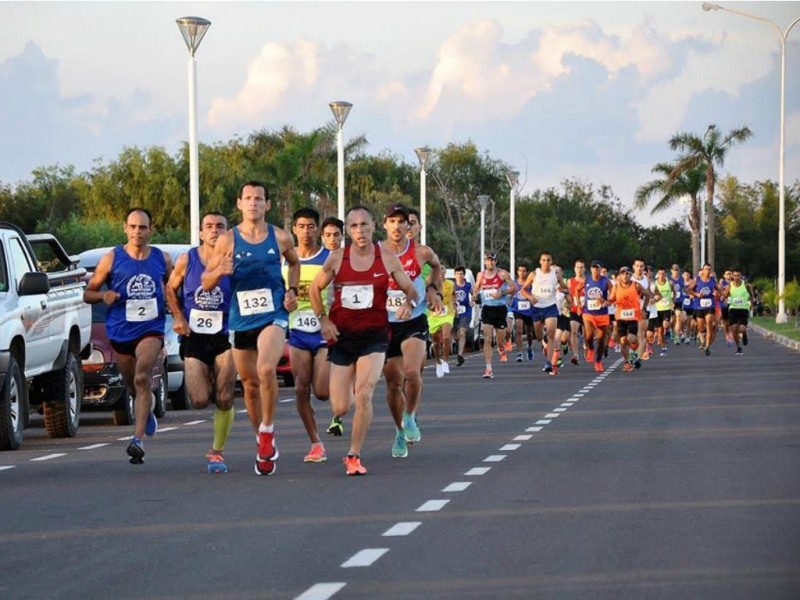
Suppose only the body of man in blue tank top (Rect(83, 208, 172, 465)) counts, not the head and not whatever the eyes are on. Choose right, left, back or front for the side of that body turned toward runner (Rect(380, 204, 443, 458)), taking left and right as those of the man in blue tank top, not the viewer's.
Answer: left

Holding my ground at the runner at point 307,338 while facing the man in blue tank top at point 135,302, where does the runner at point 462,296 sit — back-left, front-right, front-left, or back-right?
back-right

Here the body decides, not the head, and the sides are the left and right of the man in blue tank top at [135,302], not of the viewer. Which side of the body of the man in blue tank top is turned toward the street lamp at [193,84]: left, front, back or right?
back

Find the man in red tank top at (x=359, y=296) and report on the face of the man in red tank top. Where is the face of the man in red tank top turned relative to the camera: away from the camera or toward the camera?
toward the camera

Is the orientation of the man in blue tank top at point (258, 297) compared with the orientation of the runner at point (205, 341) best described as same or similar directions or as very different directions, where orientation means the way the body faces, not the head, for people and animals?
same or similar directions

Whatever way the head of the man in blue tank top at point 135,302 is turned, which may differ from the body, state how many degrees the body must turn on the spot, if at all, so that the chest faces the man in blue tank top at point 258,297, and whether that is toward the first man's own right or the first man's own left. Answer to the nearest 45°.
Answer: approximately 45° to the first man's own left

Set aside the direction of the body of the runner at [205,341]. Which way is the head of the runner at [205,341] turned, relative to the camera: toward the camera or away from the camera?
toward the camera

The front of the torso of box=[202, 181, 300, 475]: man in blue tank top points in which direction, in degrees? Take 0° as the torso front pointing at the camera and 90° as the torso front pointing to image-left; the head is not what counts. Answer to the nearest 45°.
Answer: approximately 0°

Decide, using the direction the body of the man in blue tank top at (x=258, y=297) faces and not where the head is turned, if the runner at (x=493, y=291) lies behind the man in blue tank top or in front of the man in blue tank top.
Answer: behind

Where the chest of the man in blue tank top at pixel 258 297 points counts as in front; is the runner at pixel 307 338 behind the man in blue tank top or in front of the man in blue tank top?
behind

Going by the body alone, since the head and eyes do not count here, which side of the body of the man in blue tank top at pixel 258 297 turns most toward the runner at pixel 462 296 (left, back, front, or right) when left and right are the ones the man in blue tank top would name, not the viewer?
back

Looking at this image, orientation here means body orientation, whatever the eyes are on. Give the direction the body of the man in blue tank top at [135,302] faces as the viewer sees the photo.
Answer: toward the camera

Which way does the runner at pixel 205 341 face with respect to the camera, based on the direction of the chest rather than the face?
toward the camera

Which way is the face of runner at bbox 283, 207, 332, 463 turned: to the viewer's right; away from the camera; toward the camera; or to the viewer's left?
toward the camera

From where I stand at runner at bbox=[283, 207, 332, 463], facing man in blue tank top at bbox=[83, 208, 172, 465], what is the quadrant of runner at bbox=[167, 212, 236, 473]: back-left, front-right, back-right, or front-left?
front-left
